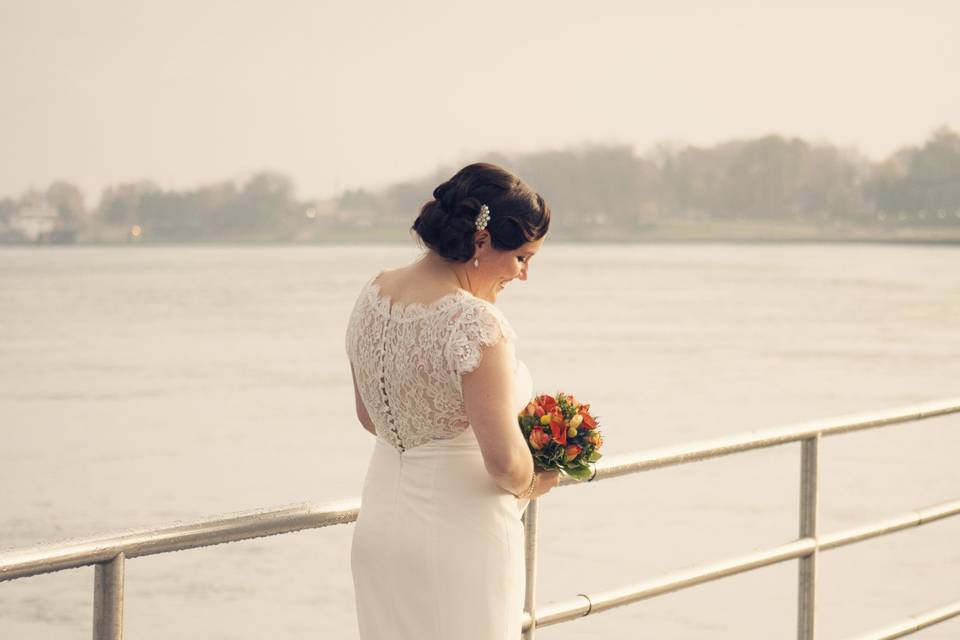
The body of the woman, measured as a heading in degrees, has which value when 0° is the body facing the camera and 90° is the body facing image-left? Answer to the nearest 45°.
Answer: approximately 225°
